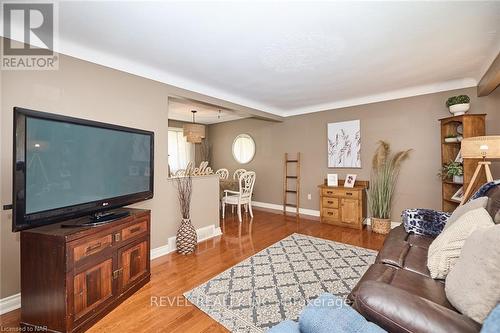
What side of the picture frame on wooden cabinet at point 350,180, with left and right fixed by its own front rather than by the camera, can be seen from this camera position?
front

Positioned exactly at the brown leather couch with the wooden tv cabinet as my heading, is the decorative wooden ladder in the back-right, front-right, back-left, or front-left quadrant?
front-right

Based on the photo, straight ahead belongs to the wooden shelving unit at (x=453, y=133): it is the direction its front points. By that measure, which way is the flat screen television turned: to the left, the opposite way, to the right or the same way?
the opposite way

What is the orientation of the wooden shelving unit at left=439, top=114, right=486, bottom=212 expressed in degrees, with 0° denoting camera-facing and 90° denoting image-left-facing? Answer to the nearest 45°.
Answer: approximately 45°

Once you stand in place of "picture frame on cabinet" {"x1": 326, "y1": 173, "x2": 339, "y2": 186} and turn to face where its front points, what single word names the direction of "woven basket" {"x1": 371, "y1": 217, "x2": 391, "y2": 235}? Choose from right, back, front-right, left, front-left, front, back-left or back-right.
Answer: front-left

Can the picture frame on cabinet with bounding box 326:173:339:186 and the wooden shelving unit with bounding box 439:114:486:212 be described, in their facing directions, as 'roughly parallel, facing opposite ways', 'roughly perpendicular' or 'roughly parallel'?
roughly perpendicular

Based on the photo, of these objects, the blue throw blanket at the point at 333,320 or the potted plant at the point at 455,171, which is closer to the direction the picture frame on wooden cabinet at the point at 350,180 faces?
the blue throw blanket

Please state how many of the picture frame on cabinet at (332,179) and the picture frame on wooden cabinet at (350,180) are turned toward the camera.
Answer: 2

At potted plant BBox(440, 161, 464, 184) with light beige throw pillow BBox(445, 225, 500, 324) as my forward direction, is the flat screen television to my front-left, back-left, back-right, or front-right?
front-right

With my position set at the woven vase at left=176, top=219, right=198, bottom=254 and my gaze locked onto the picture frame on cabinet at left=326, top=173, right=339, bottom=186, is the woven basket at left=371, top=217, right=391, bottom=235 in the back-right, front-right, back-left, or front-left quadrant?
front-right

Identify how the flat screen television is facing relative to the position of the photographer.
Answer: facing the viewer and to the right of the viewer

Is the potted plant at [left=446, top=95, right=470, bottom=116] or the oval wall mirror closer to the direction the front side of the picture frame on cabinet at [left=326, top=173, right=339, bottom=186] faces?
the potted plant

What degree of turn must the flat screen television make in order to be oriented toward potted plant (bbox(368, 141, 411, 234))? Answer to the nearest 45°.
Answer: approximately 45° to its left

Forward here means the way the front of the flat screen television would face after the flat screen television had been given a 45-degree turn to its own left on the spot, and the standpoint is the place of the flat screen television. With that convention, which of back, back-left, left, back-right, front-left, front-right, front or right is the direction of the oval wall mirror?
front-left

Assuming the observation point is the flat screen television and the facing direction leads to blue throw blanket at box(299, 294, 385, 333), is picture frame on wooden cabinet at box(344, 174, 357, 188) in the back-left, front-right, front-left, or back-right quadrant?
front-left

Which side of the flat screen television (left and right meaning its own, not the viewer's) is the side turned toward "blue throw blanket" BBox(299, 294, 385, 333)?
front

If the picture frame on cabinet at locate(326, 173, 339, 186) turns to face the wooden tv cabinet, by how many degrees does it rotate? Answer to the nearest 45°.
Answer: approximately 45° to its right
